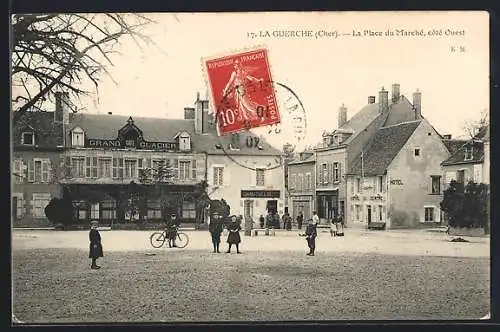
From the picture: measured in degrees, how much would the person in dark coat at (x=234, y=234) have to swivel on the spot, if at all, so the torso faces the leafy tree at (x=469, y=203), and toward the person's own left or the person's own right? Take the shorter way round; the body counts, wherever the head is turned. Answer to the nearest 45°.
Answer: approximately 90° to the person's own left

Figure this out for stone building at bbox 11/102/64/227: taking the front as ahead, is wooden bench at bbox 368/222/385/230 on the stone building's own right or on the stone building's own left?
on the stone building's own left

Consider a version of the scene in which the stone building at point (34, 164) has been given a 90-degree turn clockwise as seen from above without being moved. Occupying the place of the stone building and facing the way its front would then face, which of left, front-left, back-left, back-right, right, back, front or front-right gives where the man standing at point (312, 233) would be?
back

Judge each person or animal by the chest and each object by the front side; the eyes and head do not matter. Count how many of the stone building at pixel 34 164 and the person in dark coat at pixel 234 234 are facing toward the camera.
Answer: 2

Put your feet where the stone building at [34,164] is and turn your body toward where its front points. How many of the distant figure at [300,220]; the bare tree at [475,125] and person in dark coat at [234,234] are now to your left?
3

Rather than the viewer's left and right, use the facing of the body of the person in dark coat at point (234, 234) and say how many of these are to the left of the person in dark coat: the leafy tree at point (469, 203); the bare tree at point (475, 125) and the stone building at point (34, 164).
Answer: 2

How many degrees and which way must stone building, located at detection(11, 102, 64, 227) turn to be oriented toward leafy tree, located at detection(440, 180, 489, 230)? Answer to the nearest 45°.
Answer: approximately 90° to its left
